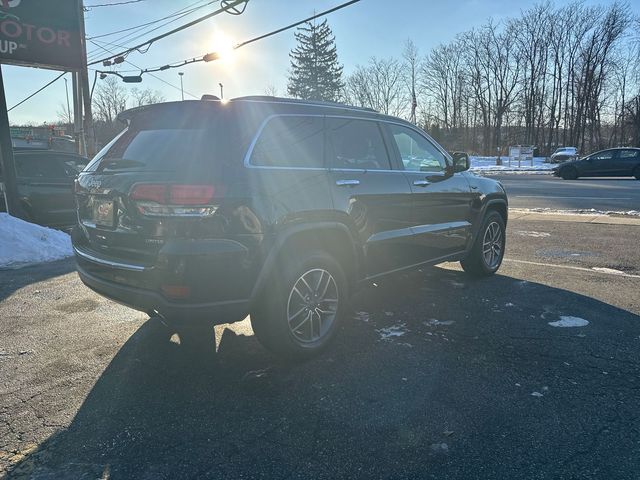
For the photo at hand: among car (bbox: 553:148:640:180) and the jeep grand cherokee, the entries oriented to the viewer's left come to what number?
1

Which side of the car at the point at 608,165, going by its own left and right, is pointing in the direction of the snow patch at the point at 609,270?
left

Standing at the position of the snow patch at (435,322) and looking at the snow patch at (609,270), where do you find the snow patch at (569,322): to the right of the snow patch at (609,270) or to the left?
right

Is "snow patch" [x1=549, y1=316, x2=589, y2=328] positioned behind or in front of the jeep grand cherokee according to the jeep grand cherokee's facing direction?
in front

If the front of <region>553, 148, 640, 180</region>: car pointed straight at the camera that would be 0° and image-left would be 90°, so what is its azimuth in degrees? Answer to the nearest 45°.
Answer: approximately 90°

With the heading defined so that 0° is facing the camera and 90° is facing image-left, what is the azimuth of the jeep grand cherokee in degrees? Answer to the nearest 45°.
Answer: approximately 225°

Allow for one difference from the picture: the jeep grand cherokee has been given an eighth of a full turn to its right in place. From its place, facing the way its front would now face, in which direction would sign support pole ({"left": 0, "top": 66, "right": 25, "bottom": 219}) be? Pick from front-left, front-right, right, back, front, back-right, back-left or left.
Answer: back-left

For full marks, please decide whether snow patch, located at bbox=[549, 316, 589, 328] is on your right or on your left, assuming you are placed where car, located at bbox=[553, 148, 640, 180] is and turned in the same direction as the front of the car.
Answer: on your left

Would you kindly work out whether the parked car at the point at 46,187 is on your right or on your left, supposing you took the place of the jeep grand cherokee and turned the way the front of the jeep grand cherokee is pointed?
on your left
